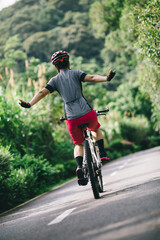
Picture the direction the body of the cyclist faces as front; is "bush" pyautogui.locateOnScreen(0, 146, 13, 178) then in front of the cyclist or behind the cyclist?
in front

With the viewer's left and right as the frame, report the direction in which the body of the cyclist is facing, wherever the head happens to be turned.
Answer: facing away from the viewer

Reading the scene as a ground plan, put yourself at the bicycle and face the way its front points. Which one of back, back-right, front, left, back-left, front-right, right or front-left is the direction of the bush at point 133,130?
front

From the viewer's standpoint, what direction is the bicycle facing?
away from the camera

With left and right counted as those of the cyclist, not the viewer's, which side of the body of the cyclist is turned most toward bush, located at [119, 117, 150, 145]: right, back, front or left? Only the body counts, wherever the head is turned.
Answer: front

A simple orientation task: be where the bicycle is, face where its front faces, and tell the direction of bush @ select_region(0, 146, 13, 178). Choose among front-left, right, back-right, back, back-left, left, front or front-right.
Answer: front-left
